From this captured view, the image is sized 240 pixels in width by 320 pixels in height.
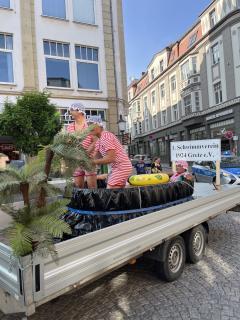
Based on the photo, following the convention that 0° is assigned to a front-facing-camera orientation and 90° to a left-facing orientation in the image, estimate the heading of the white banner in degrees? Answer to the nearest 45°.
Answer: approximately 0°

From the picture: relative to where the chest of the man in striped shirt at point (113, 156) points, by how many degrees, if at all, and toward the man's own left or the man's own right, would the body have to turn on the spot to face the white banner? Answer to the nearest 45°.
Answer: approximately 135° to the man's own right

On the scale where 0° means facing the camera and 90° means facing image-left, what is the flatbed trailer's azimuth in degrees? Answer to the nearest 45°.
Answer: approximately 225°

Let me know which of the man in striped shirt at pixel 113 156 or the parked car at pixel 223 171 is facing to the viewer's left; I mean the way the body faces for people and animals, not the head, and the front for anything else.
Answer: the man in striped shirt

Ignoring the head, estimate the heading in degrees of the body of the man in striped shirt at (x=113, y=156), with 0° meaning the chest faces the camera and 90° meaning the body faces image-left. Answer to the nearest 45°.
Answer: approximately 90°

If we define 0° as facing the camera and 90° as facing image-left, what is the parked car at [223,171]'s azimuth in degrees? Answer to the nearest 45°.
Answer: approximately 315°
